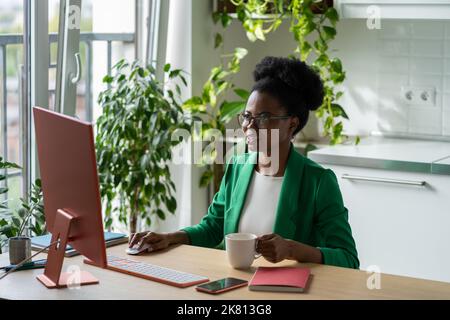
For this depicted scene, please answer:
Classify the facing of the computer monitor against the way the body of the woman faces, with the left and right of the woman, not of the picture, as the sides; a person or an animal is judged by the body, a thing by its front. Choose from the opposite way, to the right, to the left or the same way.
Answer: the opposite way

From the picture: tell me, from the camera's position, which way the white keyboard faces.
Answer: facing away from the viewer and to the right of the viewer

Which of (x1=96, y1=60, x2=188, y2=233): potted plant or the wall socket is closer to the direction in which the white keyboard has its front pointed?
the wall socket

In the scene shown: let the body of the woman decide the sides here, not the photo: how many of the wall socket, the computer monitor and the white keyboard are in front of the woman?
2

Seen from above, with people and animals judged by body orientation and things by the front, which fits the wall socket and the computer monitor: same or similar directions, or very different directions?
very different directions

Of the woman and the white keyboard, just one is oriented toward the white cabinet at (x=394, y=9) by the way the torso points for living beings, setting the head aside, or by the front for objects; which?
the white keyboard

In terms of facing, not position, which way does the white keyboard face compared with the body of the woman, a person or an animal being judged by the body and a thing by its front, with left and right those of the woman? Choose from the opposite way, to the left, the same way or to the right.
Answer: the opposite way

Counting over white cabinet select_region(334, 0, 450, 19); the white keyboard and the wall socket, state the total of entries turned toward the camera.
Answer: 2

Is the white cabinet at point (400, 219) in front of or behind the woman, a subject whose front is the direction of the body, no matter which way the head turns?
behind

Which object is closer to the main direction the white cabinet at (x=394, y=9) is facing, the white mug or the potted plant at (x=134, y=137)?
the white mug

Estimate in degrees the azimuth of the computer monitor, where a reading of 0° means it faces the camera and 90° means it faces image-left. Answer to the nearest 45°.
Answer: approximately 225°

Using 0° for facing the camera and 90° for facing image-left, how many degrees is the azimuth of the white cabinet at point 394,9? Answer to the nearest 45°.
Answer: approximately 0°
